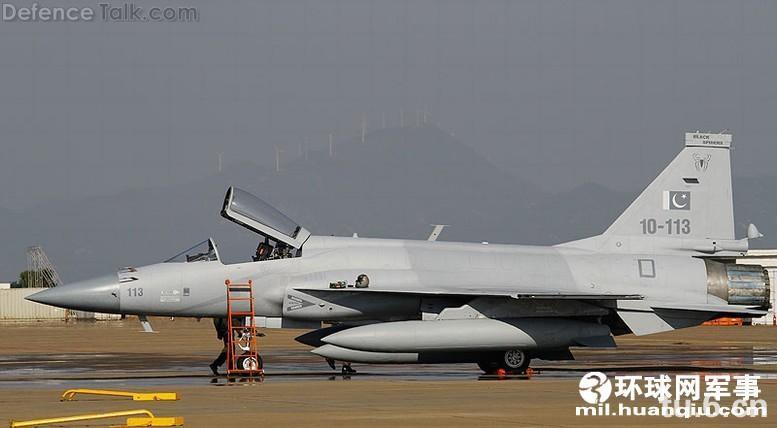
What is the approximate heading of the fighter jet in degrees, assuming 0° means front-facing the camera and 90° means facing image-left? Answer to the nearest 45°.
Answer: approximately 90°
